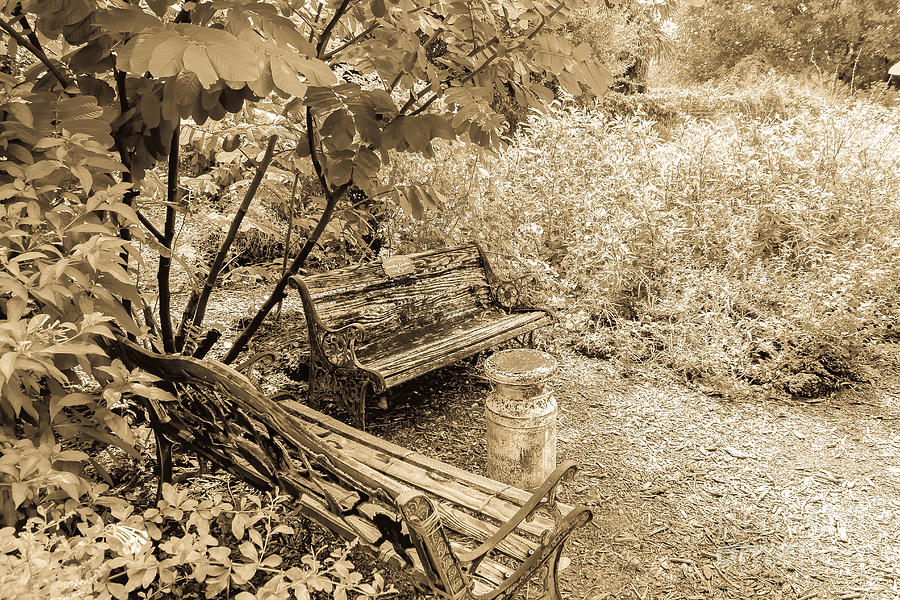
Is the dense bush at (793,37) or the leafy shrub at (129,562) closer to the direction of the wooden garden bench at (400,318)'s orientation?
the leafy shrub

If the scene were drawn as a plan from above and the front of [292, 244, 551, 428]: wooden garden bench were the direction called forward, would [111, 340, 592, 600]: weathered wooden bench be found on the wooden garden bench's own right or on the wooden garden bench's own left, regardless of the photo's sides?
on the wooden garden bench's own right

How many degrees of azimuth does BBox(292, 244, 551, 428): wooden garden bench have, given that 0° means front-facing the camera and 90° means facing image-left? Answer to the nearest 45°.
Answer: approximately 315°

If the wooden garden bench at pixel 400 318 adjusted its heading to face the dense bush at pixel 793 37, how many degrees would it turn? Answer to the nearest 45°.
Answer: approximately 90° to its left

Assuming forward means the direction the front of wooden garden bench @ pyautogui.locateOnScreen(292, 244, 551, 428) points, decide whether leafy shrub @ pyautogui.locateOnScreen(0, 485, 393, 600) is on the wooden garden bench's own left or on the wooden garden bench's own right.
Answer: on the wooden garden bench's own right

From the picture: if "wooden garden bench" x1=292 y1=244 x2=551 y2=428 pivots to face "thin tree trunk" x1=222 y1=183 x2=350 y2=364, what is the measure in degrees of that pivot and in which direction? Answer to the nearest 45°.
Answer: approximately 90° to its right
